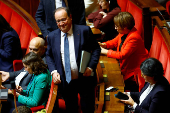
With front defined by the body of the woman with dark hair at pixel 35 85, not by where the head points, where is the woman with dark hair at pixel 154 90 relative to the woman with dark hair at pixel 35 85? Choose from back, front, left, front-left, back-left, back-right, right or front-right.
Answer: back-left

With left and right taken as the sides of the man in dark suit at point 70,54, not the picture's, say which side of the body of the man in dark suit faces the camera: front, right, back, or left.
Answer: front

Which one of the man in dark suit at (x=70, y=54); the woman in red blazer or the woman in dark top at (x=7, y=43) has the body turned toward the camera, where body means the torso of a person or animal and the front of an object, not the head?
the man in dark suit

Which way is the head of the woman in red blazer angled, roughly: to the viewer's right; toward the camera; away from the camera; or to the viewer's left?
to the viewer's left

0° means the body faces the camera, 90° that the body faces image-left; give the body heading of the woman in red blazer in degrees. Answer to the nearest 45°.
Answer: approximately 90°

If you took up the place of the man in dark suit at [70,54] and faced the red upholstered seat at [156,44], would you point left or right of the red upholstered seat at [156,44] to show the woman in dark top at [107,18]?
left

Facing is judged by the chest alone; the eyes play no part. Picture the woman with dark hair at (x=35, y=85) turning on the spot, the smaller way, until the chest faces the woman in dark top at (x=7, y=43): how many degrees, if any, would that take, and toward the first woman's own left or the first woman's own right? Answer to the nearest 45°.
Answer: approximately 90° to the first woman's own right

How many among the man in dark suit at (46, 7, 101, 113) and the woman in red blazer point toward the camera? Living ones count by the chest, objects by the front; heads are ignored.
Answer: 1

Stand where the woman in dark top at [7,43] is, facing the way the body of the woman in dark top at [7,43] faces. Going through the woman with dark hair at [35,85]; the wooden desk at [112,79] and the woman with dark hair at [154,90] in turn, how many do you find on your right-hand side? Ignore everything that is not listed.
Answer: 0

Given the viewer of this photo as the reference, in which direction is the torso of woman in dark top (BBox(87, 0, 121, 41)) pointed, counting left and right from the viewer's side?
facing the viewer and to the left of the viewer
